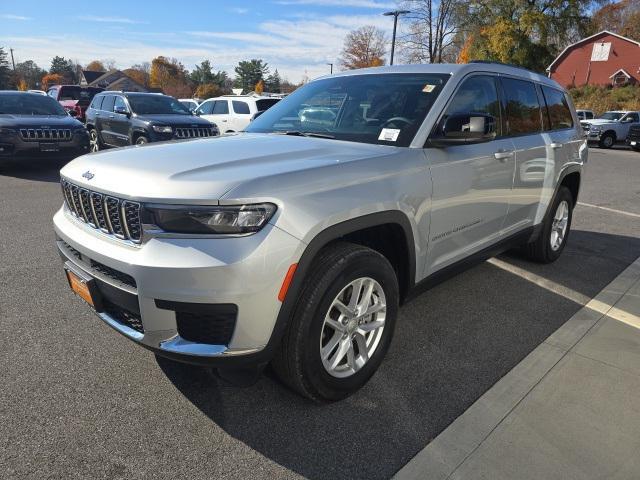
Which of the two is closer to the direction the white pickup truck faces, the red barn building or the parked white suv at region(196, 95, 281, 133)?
the parked white suv

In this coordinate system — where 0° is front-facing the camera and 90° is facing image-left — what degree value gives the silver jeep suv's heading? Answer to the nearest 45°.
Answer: approximately 45°

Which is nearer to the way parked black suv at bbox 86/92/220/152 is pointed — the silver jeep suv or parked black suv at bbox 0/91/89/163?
the silver jeep suv

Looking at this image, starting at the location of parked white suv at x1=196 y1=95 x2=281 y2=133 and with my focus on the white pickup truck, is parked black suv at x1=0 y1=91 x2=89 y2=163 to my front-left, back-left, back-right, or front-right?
back-right

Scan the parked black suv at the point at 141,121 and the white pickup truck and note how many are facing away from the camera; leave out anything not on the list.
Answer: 0

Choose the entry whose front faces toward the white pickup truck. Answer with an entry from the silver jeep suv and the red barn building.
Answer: the red barn building

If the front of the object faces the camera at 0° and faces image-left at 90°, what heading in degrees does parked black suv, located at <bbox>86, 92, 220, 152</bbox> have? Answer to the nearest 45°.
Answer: approximately 315°

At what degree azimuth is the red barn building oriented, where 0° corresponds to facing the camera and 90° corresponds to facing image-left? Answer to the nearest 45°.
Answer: approximately 0°

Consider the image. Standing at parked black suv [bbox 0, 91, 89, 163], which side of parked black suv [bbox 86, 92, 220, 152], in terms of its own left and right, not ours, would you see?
right

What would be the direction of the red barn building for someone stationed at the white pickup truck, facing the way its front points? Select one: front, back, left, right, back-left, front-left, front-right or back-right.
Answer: back-right

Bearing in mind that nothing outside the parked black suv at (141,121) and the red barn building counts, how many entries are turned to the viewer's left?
0

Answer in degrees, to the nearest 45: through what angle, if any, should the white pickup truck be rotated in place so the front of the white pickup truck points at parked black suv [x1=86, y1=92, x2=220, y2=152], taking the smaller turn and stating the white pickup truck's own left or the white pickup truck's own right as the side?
0° — it already faces it

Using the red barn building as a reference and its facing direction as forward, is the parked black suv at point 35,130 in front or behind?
in front

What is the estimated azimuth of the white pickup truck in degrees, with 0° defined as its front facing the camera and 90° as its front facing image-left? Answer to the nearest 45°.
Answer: approximately 45°
